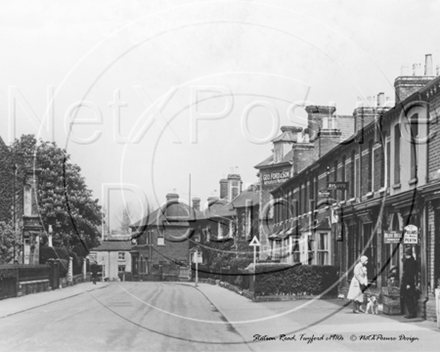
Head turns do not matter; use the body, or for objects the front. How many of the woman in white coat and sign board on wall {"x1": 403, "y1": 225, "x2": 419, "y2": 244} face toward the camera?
1

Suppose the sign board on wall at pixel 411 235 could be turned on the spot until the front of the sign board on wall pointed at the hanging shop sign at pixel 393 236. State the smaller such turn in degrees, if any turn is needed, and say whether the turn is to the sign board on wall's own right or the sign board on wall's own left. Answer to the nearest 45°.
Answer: approximately 135° to the sign board on wall's own right

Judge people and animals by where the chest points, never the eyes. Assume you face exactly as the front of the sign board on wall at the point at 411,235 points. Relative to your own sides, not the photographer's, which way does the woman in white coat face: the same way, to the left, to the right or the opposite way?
to the left
